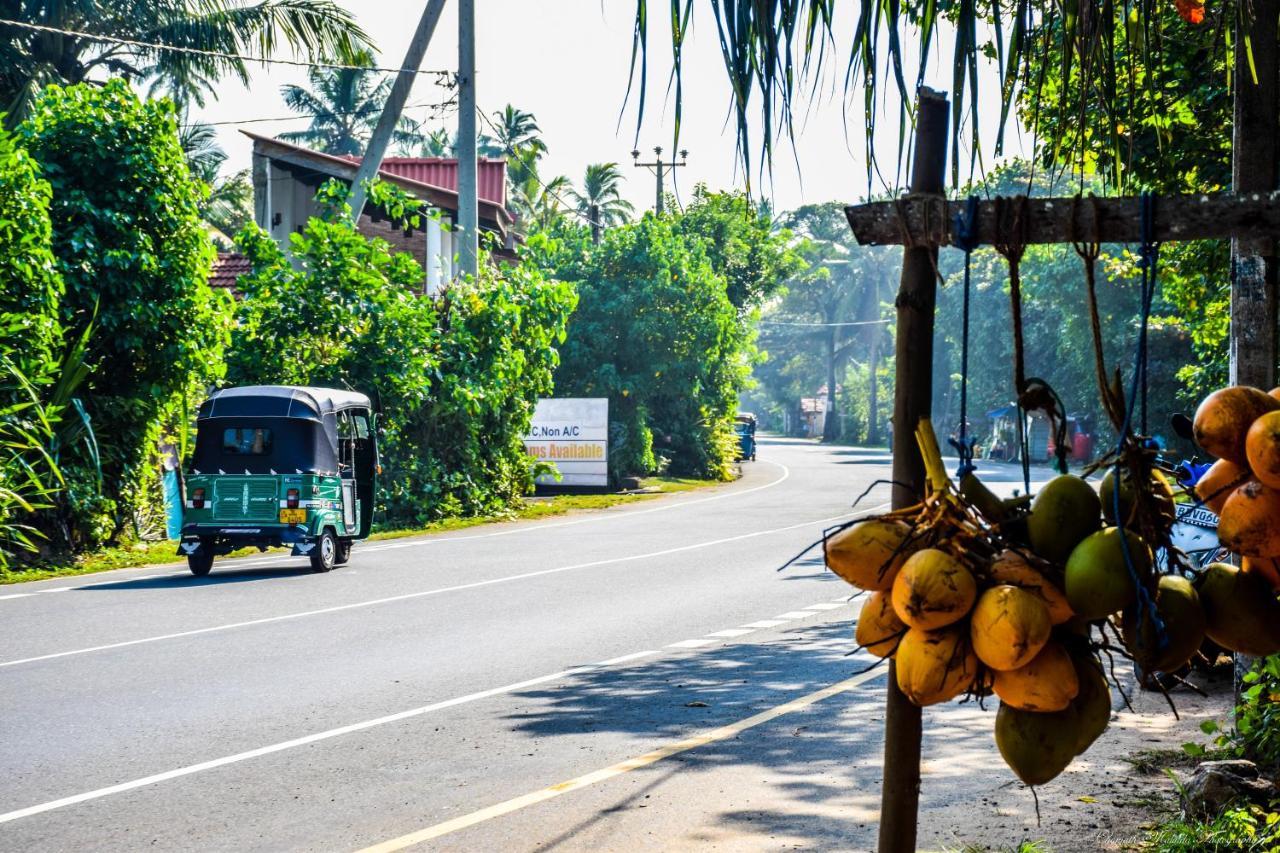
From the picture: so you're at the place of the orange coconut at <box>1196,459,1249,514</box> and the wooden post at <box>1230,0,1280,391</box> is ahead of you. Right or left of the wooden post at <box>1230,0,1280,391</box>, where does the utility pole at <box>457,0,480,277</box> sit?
left

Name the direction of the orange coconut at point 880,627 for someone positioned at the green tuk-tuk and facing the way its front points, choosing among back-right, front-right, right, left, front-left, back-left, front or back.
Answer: back-right

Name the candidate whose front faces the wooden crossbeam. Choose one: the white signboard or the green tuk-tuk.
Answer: the white signboard

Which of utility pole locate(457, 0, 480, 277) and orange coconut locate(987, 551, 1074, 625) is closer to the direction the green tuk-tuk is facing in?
the utility pole

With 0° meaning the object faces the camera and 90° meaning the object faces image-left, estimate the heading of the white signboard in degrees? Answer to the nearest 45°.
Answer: approximately 0°

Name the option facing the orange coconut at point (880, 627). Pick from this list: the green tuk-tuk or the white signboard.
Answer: the white signboard

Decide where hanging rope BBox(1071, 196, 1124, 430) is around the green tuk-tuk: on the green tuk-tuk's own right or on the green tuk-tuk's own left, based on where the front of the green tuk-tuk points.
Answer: on the green tuk-tuk's own right

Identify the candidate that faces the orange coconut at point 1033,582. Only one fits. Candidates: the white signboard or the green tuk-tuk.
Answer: the white signboard

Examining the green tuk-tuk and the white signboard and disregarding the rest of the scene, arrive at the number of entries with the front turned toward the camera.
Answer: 1

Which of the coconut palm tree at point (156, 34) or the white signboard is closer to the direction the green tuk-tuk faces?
the white signboard

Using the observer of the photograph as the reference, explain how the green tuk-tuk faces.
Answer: facing away from the viewer and to the right of the viewer
